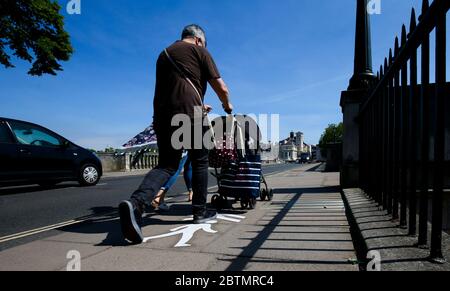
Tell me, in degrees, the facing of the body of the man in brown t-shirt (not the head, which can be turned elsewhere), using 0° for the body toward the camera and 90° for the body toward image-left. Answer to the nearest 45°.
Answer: approximately 225°

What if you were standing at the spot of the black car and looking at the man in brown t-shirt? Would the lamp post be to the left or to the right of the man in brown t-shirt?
left

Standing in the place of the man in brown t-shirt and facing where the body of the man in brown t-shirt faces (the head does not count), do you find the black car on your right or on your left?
on your left

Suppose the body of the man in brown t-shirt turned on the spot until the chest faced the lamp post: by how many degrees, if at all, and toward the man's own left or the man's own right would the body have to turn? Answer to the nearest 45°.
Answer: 0° — they already face it

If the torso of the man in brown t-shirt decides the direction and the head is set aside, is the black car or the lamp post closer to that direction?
the lamp post

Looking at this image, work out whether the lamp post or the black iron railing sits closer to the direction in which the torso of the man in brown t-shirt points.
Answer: the lamp post

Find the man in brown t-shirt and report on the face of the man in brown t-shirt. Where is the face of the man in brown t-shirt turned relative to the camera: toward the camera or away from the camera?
away from the camera
